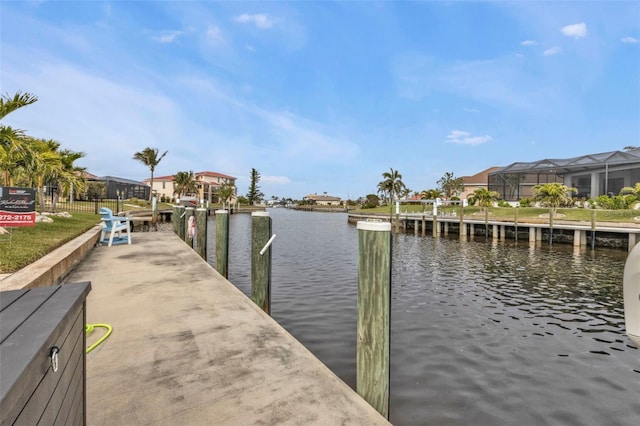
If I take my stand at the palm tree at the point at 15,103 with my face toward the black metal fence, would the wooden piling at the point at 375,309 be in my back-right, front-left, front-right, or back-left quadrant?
back-right

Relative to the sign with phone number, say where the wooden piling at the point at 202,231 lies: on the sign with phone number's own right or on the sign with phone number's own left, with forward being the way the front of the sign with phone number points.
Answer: on the sign with phone number's own left

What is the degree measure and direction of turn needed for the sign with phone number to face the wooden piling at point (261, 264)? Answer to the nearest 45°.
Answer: approximately 45° to its left

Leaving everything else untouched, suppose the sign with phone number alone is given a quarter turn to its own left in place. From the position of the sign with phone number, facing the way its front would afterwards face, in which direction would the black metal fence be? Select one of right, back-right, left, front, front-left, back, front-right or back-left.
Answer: left

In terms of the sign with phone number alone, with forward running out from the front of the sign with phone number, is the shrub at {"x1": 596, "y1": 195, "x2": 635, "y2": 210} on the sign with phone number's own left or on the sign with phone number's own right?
on the sign with phone number's own left

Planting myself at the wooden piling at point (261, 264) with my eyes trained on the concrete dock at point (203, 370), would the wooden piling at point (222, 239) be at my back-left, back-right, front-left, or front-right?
back-right

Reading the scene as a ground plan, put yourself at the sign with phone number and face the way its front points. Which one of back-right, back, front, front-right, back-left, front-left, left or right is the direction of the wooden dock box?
front

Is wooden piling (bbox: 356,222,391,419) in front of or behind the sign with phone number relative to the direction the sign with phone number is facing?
in front

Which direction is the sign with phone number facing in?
toward the camera

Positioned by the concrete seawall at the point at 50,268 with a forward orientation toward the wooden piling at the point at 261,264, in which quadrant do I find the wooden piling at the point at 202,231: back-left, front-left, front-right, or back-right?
front-left

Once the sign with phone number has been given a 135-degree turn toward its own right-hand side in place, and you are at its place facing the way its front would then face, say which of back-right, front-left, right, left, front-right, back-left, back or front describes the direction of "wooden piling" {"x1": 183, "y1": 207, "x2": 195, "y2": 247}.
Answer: right

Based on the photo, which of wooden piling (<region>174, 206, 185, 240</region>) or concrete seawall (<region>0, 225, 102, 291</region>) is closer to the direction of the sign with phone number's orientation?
the concrete seawall

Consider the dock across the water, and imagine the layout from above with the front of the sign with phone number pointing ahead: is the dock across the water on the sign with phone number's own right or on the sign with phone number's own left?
on the sign with phone number's own left
